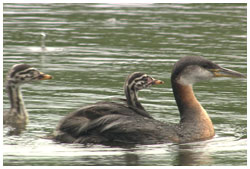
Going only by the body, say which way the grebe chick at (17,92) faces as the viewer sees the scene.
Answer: to the viewer's right

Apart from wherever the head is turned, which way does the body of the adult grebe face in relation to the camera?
to the viewer's right

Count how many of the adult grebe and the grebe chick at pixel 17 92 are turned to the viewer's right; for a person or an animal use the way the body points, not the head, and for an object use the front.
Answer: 2

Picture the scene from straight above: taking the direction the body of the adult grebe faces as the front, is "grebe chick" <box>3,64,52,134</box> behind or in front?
behind
